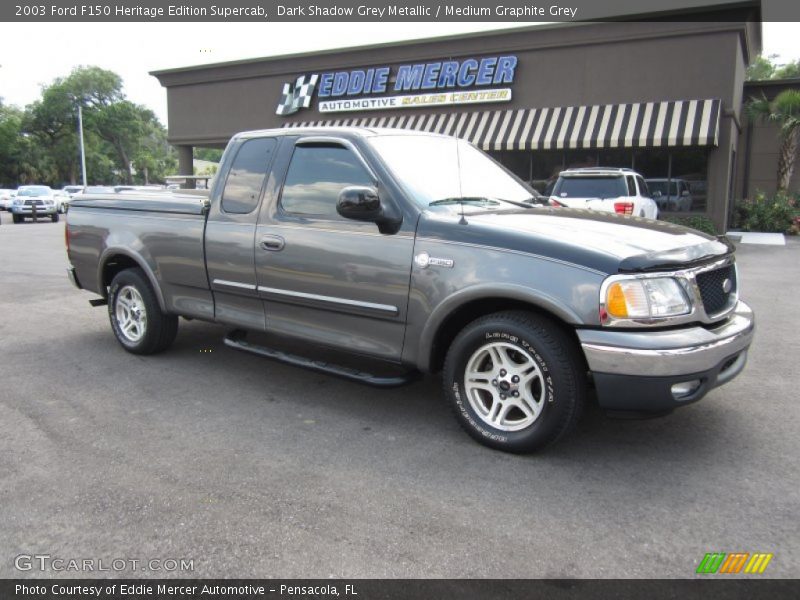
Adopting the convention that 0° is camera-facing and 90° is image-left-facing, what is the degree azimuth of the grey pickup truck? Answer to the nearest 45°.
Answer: approximately 315°

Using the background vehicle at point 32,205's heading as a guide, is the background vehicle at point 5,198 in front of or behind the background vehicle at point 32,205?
behind

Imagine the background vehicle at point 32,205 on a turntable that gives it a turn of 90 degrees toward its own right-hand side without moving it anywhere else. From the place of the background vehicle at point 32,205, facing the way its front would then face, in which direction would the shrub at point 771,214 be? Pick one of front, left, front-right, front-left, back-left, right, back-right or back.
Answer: back-left

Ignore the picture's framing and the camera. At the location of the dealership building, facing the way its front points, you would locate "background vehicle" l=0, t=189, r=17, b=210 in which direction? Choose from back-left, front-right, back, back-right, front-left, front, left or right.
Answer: right

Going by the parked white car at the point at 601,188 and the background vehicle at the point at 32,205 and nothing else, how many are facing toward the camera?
1

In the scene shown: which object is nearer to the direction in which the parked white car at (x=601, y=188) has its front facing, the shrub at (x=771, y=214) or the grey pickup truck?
the shrub

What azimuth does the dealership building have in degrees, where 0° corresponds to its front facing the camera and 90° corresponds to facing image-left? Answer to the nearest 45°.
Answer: approximately 45°

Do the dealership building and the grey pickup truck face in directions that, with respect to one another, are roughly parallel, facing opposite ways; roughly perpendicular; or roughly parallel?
roughly perpendicular

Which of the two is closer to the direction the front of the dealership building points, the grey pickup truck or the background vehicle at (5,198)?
the grey pickup truck

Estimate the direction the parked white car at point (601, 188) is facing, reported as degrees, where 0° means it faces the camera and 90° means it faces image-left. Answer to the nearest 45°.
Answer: approximately 225°

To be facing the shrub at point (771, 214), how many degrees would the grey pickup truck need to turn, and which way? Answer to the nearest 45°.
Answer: approximately 90° to its left

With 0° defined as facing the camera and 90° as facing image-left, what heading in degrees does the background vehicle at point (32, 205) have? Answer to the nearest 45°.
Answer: approximately 0°

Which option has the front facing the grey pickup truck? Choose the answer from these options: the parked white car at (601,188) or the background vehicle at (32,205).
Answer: the background vehicle
